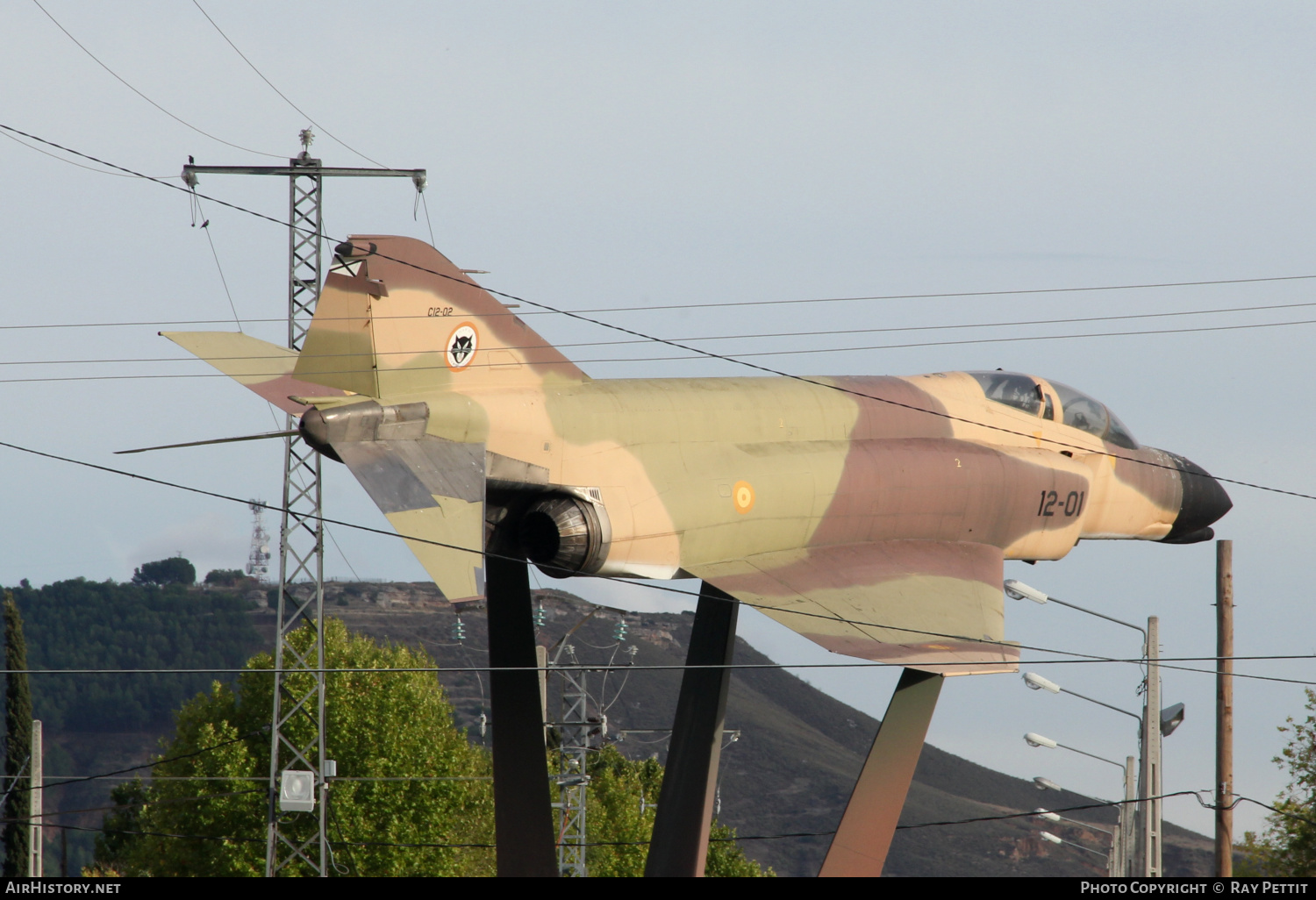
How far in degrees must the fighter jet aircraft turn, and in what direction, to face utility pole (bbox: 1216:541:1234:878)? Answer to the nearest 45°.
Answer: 0° — it already faces it

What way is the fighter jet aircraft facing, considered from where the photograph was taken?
facing away from the viewer and to the right of the viewer

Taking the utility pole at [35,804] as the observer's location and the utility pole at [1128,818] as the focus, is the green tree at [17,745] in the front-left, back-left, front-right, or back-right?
back-left
